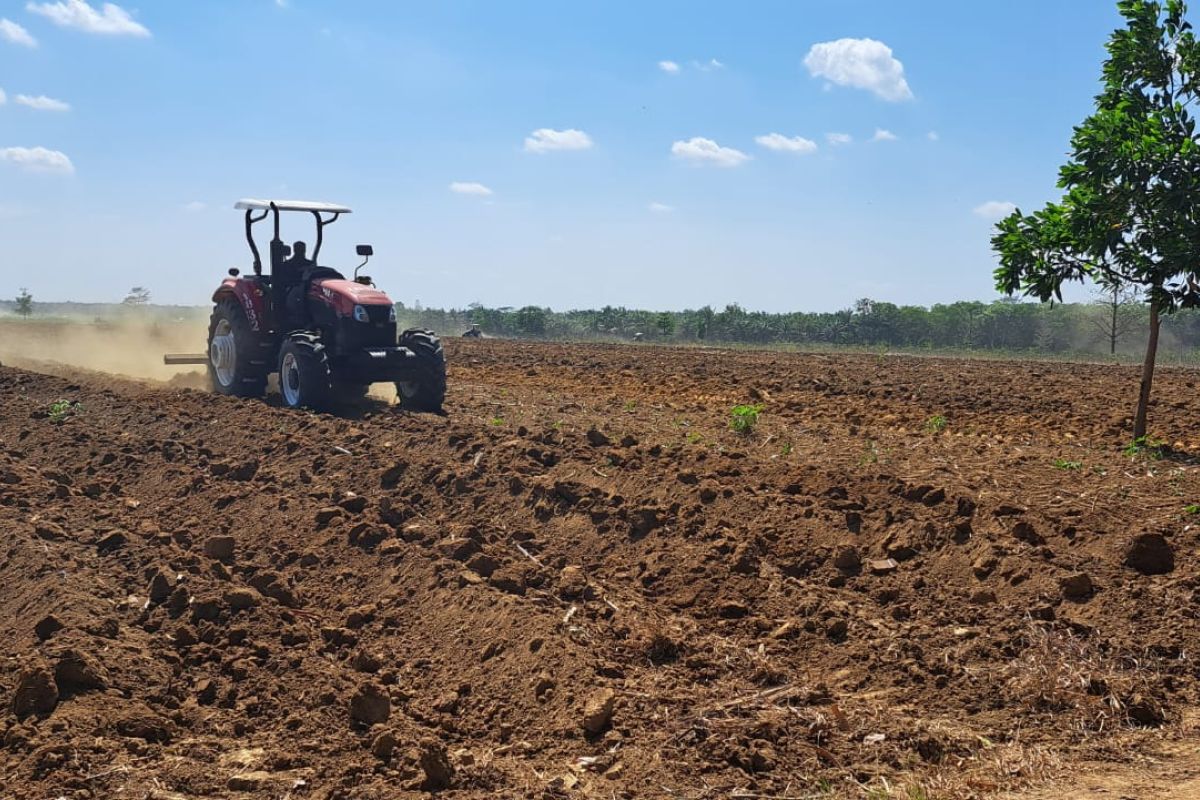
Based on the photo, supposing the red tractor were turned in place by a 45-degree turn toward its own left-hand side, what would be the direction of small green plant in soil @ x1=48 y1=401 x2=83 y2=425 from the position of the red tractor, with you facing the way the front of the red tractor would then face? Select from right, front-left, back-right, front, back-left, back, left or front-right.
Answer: back

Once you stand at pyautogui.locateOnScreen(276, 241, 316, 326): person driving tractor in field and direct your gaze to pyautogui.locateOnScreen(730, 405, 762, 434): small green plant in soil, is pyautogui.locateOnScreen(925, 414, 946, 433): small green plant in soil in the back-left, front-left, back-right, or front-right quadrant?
front-left

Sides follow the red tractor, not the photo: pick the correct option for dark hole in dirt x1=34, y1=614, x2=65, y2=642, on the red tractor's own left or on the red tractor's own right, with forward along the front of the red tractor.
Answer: on the red tractor's own right

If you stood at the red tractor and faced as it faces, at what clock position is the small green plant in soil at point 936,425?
The small green plant in soil is roughly at 11 o'clock from the red tractor.

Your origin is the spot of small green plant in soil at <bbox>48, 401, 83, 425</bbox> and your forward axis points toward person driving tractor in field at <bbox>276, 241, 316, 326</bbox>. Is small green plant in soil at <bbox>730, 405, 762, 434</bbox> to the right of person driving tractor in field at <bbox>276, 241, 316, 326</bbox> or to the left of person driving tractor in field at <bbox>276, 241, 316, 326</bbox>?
right

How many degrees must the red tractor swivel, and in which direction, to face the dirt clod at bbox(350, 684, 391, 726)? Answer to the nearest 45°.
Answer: approximately 45° to its right

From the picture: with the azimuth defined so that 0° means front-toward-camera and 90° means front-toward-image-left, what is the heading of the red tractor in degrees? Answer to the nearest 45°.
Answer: approximately 315°

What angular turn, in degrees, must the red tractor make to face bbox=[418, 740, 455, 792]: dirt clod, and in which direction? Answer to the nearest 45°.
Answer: approximately 45° to its right

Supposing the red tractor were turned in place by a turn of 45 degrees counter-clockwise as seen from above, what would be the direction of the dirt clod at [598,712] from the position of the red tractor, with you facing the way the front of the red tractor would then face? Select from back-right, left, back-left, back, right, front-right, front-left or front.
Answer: right

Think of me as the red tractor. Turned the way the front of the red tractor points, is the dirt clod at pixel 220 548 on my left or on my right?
on my right

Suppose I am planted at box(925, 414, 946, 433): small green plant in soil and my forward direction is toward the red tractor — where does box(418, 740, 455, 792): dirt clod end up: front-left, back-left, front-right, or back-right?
front-left

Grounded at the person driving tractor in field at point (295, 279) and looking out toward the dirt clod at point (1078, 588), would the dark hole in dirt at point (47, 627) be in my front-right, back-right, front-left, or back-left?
front-right

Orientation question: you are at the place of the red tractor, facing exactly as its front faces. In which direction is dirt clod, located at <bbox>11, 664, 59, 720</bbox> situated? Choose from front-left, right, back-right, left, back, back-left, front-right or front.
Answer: front-right

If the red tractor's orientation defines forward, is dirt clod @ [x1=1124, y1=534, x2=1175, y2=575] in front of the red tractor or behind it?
in front

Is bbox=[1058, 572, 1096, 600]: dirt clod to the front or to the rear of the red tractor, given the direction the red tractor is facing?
to the front
